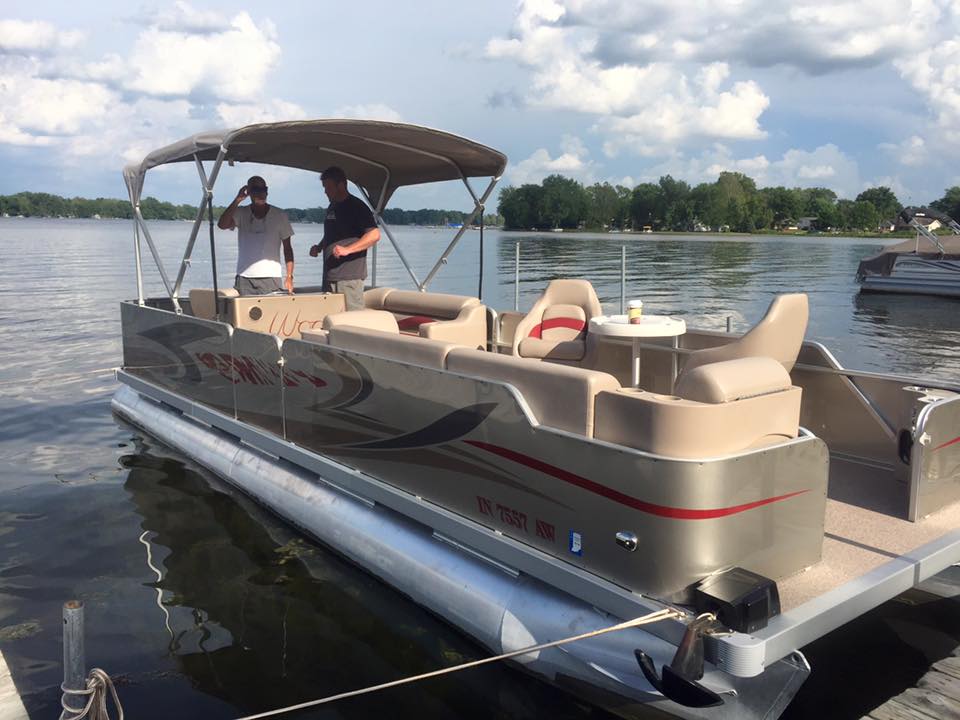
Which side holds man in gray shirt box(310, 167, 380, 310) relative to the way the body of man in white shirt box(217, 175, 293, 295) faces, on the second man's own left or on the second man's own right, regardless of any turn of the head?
on the second man's own left

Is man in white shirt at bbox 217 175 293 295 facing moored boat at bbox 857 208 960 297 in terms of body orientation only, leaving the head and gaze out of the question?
no

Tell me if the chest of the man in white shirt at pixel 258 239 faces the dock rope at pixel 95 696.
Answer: yes

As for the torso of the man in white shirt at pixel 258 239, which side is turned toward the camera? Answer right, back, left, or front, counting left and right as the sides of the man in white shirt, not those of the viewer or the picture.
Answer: front

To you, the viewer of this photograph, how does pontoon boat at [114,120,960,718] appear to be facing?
facing the viewer and to the right of the viewer

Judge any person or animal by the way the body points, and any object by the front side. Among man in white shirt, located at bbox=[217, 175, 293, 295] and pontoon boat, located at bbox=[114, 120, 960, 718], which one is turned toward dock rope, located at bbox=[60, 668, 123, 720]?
the man in white shirt
